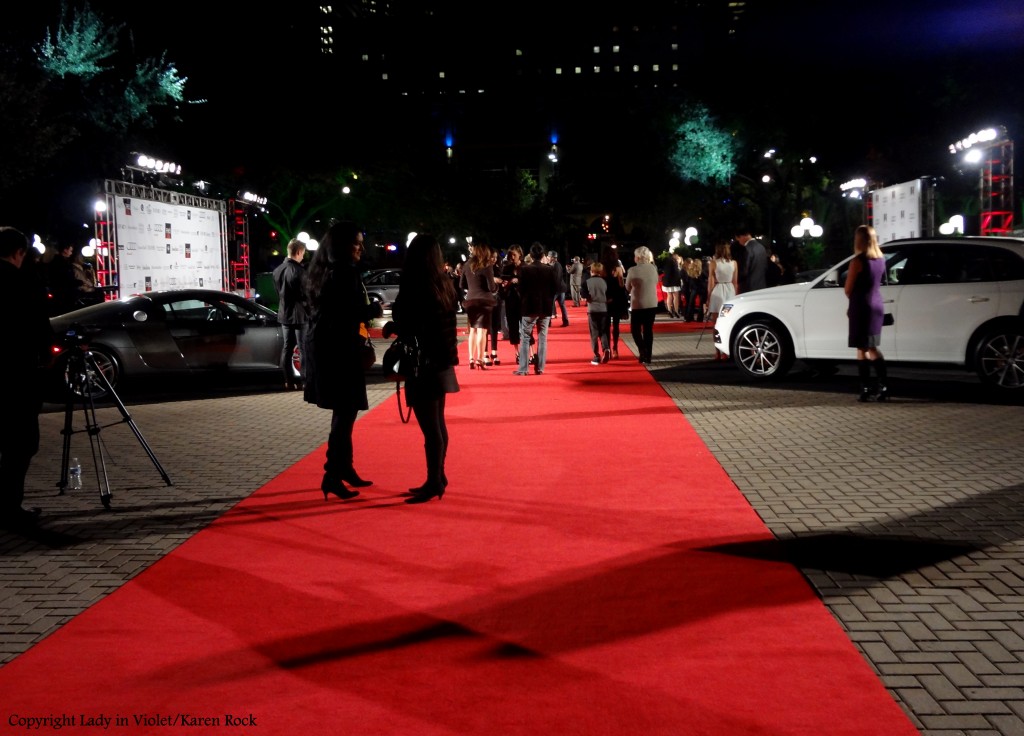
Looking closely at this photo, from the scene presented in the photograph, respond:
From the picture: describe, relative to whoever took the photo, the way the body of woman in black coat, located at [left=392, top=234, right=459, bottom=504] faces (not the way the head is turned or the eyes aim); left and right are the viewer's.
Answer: facing to the left of the viewer

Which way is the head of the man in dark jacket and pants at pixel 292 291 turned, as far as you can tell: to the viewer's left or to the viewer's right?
to the viewer's right

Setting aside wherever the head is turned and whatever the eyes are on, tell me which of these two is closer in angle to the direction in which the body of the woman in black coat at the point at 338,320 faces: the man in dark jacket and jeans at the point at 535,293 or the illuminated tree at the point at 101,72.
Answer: the man in dark jacket and jeans

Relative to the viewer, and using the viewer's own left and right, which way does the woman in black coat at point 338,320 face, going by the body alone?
facing to the right of the viewer

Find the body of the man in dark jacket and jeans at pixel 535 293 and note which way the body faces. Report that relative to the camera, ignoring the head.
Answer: away from the camera

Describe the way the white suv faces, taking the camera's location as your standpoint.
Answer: facing to the left of the viewer

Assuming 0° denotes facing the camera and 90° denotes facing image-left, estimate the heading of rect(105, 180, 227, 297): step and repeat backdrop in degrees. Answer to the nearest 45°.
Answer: approximately 315°

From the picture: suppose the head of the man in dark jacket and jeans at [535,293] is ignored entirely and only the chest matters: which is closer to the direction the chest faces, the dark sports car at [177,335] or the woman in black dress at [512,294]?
the woman in black dress

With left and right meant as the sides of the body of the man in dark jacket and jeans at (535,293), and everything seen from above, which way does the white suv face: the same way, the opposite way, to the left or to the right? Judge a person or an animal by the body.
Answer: to the left

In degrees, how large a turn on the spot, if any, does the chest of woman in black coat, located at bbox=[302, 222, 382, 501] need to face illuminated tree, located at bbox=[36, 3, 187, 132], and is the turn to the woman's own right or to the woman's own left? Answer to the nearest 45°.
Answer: approximately 90° to the woman's own left
